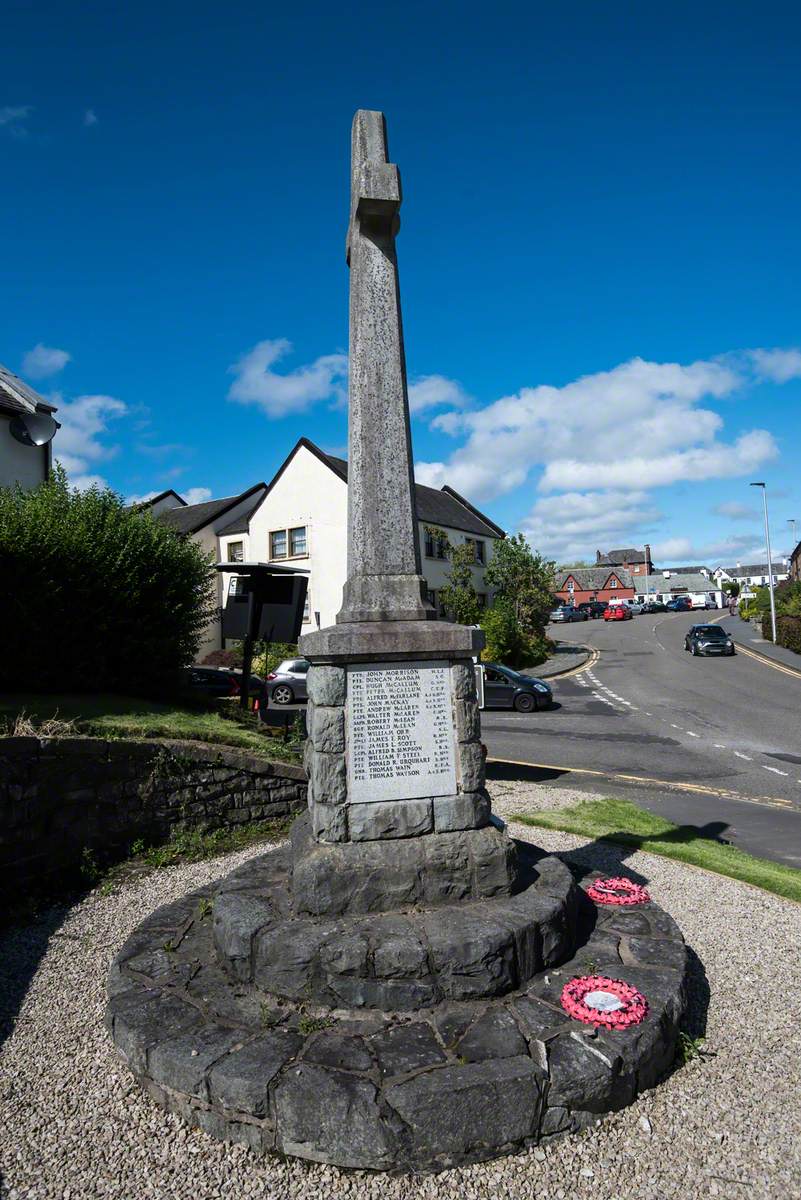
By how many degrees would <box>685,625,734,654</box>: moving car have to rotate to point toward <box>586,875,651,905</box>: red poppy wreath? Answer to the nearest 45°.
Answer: approximately 45° to its right

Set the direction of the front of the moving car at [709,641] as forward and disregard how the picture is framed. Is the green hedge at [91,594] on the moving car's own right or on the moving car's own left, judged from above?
on the moving car's own right

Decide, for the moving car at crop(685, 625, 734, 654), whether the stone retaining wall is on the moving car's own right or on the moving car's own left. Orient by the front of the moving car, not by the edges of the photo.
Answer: on the moving car's own right

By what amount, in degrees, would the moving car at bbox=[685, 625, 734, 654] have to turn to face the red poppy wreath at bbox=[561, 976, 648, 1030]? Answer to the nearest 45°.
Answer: approximately 45° to its right

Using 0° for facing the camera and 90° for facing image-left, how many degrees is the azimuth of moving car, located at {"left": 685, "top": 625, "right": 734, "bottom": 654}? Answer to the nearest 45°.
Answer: approximately 315°

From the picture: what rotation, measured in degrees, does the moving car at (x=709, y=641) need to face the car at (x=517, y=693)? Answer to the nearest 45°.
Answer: approximately 45° to its right

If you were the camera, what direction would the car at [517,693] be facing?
facing to the right of the viewer

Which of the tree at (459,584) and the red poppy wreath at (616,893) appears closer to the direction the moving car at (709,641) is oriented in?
the red poppy wreath
